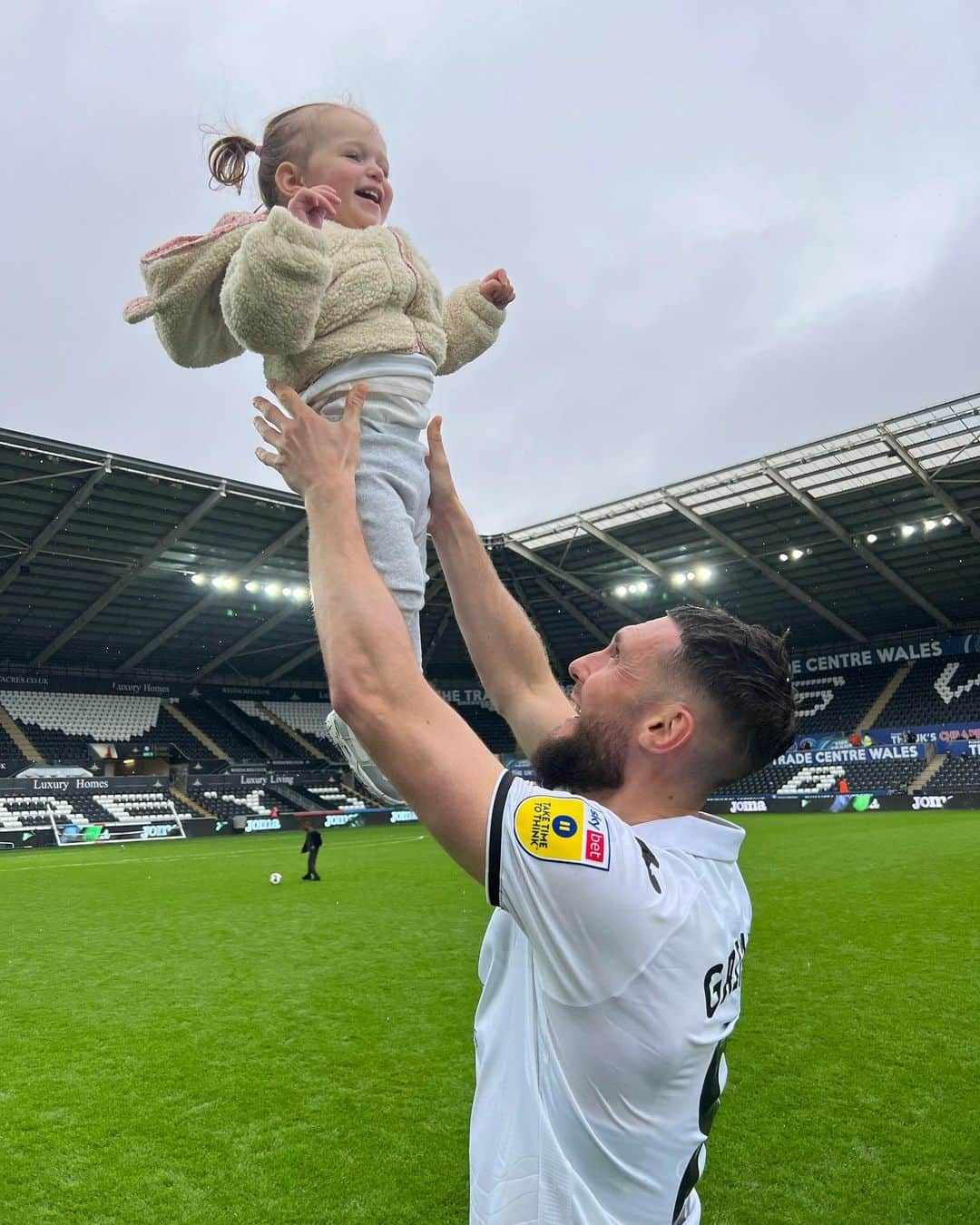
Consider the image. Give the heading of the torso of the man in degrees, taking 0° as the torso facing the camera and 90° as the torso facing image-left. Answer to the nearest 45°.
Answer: approximately 90°

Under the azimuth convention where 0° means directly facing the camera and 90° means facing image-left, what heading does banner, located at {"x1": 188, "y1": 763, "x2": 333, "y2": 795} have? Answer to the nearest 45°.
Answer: approximately 0°

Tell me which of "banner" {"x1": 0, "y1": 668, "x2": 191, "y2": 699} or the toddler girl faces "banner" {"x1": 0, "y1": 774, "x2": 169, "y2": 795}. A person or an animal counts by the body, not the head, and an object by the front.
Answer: "banner" {"x1": 0, "y1": 668, "x2": 191, "y2": 699}

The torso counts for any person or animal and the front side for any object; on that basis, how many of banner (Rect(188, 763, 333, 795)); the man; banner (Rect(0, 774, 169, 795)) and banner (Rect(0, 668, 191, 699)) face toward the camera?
3

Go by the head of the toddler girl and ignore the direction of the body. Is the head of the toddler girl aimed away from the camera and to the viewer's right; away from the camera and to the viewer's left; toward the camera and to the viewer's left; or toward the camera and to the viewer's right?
toward the camera and to the viewer's right

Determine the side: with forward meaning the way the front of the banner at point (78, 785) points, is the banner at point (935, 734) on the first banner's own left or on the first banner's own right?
on the first banner's own left
